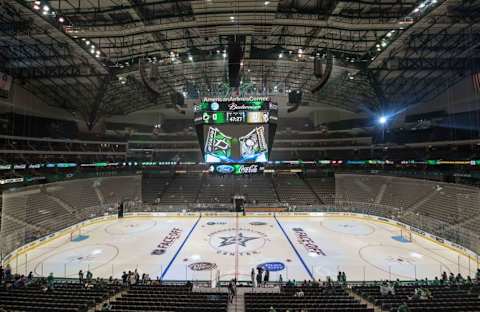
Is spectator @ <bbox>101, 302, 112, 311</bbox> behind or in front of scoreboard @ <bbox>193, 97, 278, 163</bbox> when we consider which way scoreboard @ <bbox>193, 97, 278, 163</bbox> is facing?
in front

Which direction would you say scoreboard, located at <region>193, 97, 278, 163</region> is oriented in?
toward the camera

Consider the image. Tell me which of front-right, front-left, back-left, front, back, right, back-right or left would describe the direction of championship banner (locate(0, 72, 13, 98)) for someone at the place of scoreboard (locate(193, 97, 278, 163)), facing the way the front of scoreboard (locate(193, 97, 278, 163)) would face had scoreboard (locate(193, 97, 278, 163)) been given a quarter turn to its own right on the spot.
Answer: front
